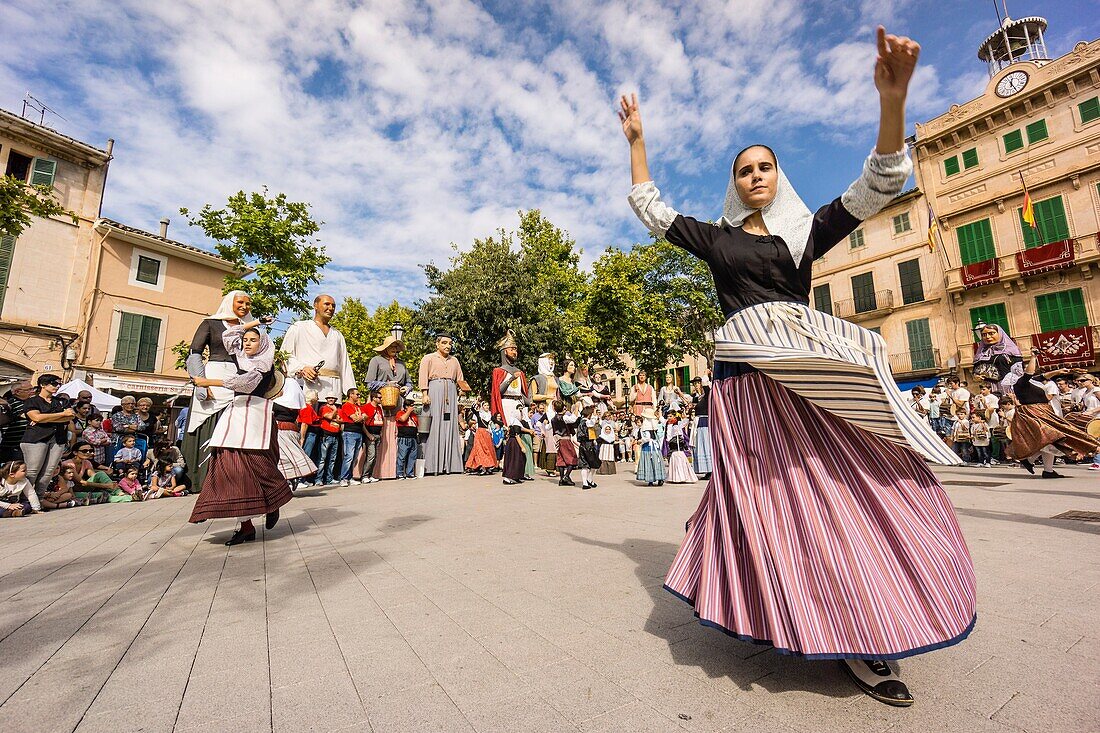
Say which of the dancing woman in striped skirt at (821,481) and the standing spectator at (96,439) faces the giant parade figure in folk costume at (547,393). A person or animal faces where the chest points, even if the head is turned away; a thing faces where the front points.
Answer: the standing spectator

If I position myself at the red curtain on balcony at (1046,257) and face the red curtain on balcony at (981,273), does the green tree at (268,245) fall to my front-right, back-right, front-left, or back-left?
front-left

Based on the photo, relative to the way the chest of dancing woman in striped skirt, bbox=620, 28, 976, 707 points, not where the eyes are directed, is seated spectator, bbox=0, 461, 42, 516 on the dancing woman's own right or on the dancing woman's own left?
on the dancing woman's own right

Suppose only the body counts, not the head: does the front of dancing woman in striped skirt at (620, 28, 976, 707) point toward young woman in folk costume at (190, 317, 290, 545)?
no

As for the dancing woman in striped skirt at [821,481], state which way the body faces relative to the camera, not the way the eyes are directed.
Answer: toward the camera

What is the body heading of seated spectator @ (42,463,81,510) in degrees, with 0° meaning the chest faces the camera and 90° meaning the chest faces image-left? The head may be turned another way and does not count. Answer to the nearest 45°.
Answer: approximately 270°

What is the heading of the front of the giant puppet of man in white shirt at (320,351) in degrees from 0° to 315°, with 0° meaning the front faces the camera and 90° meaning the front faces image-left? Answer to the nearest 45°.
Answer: approximately 315°

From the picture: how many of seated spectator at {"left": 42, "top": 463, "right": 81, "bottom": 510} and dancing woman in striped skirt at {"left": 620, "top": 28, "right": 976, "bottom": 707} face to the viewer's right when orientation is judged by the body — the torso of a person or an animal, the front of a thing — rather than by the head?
1

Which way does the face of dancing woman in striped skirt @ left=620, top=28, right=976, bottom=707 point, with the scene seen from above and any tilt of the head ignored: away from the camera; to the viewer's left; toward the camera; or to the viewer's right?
toward the camera
